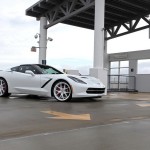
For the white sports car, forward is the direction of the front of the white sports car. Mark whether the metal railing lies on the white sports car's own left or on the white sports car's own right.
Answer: on the white sports car's own left

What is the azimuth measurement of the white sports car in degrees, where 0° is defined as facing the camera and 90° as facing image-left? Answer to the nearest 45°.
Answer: approximately 315°

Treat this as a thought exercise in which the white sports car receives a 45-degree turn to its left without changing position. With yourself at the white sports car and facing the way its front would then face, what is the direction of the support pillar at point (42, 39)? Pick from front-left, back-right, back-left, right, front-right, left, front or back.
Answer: left
